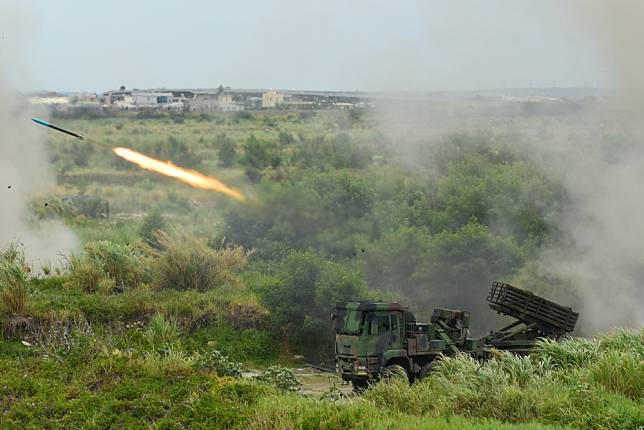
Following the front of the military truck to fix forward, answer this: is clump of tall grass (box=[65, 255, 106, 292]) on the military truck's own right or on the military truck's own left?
on the military truck's own right

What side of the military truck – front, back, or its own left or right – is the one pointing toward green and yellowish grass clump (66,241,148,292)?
right

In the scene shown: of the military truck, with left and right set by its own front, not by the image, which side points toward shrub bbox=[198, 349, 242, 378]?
front

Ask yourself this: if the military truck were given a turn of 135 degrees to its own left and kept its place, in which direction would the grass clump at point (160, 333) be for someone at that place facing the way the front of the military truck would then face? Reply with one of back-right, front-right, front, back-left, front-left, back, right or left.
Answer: back

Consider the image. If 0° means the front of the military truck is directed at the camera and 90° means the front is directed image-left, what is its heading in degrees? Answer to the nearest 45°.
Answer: approximately 45°

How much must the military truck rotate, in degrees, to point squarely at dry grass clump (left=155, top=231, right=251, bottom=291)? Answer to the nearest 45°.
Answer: approximately 90° to its right

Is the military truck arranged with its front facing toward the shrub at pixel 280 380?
yes

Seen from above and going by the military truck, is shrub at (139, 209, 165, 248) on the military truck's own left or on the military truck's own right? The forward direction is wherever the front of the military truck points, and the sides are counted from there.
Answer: on the military truck's own right
